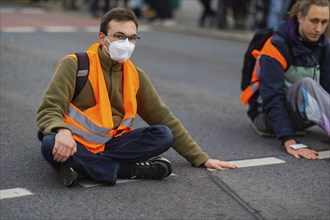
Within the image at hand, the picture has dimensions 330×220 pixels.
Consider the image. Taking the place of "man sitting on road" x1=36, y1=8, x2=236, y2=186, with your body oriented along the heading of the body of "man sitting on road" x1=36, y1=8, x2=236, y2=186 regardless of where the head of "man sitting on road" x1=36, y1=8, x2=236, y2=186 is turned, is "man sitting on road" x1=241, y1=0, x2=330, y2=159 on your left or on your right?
on your left

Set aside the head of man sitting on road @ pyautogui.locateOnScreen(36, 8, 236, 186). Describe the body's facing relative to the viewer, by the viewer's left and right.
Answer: facing the viewer and to the right of the viewer

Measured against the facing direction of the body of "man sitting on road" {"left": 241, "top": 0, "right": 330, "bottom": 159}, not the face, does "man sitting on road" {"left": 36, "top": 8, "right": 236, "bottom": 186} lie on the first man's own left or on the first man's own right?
on the first man's own right

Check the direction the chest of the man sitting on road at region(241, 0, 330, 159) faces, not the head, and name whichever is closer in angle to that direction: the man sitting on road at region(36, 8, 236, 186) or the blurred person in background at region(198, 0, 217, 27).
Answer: the man sitting on road

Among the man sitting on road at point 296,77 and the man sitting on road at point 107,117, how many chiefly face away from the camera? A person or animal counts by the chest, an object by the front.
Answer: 0

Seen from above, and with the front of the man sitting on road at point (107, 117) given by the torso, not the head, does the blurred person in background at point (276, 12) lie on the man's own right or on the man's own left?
on the man's own left
